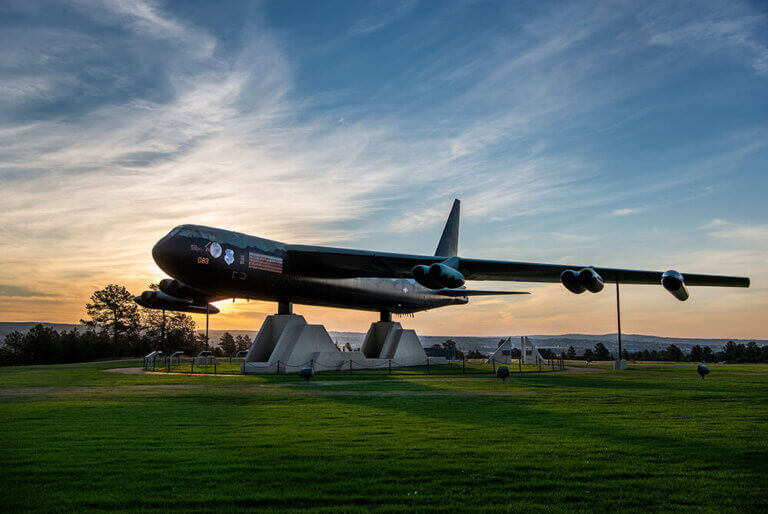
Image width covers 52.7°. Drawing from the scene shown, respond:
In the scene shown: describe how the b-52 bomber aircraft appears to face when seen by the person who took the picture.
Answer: facing the viewer and to the left of the viewer

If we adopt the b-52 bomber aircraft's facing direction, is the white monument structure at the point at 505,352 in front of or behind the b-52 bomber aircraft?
behind

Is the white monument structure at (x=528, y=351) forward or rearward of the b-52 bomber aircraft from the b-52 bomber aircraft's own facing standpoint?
rearward
